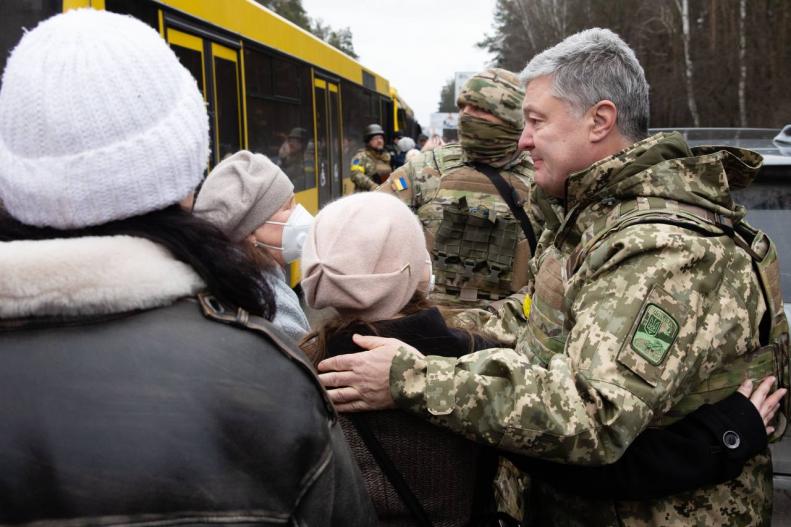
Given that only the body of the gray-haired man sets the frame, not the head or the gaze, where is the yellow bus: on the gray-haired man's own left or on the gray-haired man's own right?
on the gray-haired man's own right

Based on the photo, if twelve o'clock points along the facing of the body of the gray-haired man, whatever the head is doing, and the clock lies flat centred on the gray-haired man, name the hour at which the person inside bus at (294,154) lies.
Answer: The person inside bus is roughly at 2 o'clock from the gray-haired man.

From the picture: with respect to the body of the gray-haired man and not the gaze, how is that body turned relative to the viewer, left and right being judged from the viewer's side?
facing to the left of the viewer

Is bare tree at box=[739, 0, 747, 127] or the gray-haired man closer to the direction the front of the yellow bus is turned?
the bare tree

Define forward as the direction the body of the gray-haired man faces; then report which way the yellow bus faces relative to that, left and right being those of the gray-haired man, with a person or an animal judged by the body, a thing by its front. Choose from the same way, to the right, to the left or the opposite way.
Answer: to the right

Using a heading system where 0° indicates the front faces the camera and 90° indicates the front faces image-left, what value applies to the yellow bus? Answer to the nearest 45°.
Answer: approximately 225°

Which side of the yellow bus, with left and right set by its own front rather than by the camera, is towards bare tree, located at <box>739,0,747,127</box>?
front

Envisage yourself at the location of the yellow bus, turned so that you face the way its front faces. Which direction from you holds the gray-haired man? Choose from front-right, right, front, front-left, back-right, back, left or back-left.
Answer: back-right

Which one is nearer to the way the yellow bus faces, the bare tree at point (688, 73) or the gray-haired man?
the bare tree

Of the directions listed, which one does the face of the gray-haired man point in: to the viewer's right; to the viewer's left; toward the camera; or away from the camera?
to the viewer's left

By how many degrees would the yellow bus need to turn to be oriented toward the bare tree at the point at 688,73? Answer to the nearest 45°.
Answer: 0° — it already faces it

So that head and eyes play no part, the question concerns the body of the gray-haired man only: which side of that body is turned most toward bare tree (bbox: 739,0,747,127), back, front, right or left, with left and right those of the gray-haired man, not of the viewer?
right

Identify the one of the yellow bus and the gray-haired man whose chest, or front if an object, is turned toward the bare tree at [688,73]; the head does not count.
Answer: the yellow bus

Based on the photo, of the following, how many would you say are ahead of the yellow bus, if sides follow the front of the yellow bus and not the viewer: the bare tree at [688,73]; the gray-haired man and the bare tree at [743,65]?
2

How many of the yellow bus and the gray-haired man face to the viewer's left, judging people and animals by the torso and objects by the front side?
1
